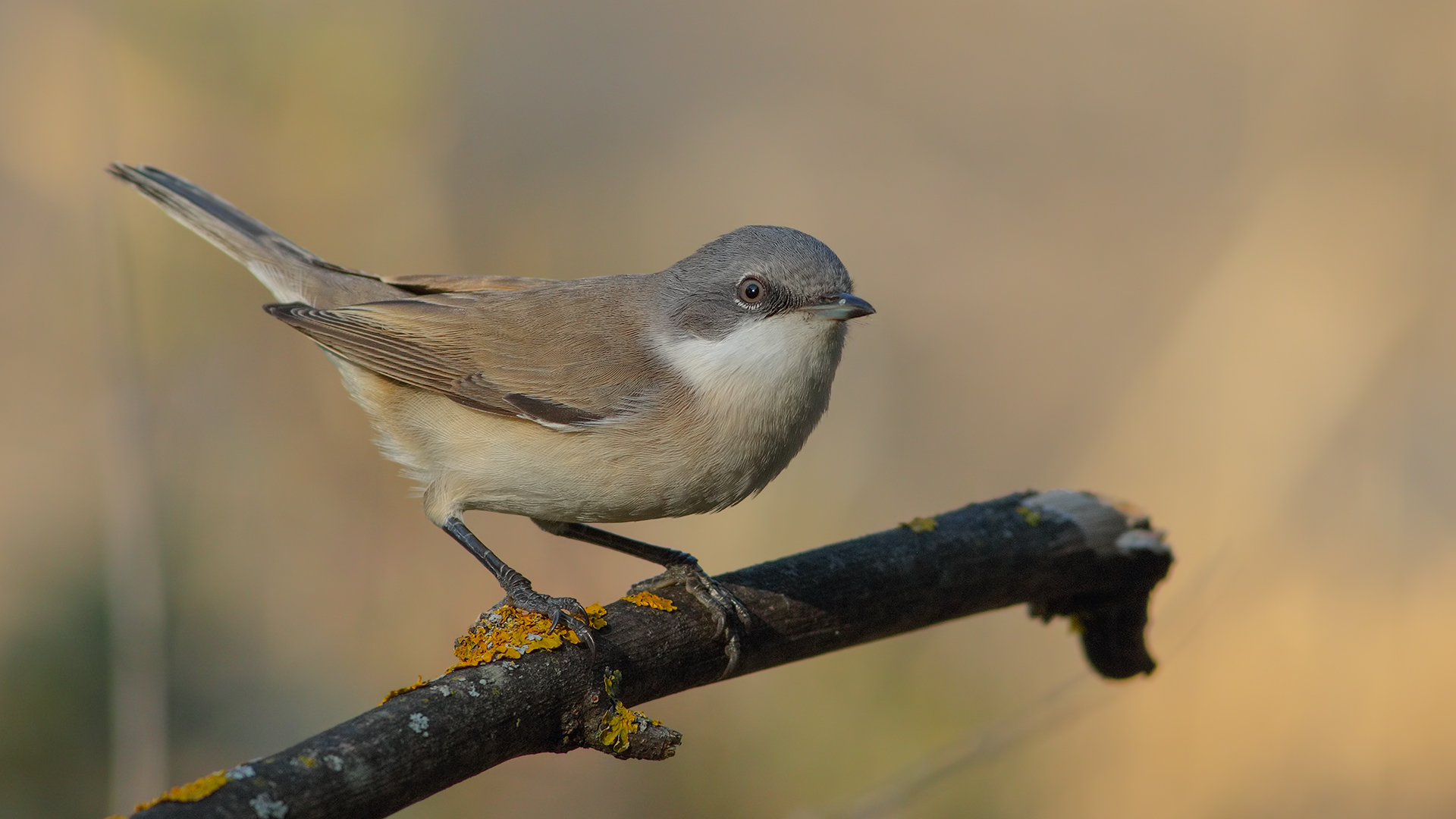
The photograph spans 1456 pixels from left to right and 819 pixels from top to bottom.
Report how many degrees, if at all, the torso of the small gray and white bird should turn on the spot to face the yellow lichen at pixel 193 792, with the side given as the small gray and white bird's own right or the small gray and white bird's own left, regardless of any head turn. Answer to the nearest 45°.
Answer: approximately 135° to the small gray and white bird's own right

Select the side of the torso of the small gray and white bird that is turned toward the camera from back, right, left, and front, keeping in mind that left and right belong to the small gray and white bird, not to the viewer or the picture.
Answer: right

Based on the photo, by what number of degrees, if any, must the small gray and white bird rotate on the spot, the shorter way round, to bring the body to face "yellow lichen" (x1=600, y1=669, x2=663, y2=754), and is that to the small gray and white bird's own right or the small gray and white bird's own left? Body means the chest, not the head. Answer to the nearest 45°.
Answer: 0° — it already faces it

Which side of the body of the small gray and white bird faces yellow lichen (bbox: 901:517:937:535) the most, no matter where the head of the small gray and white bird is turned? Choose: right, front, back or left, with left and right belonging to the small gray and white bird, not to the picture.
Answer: front
